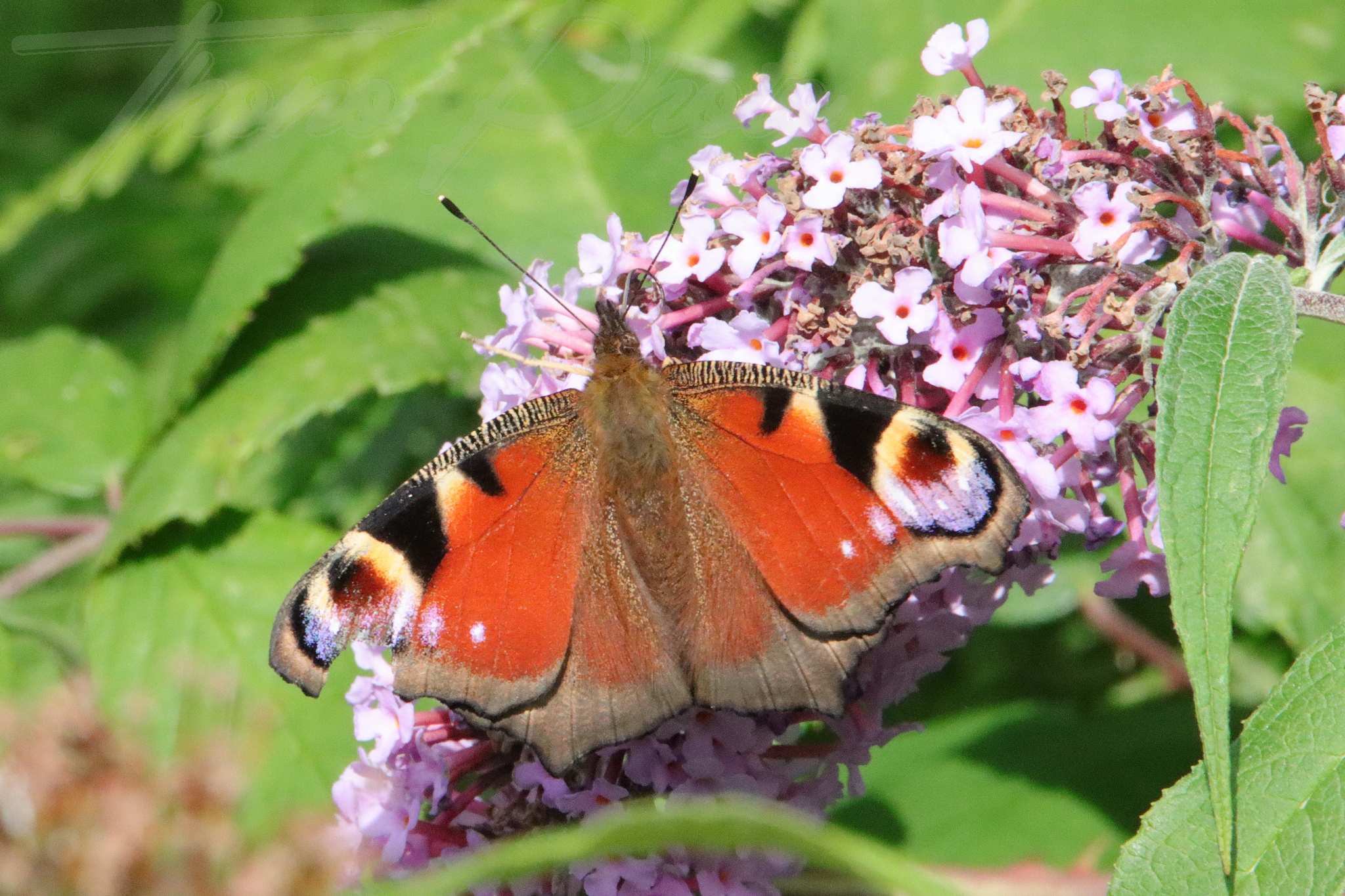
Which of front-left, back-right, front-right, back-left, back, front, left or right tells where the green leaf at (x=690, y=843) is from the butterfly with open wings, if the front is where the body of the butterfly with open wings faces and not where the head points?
back

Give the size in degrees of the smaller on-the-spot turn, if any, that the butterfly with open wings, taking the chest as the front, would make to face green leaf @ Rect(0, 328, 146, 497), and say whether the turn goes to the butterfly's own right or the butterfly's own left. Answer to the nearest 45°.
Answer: approximately 45° to the butterfly's own left

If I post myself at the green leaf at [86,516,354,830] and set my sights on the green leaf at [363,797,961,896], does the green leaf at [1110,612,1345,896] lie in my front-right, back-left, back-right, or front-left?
front-left

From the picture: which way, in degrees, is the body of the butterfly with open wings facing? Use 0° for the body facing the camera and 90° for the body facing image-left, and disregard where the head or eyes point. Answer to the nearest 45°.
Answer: approximately 180°

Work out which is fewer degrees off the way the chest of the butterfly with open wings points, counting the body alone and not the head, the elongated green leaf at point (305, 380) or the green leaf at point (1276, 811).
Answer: the elongated green leaf

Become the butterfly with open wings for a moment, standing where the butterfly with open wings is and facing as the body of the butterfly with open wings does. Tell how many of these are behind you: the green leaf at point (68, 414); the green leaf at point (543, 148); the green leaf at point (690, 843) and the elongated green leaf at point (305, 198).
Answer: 1

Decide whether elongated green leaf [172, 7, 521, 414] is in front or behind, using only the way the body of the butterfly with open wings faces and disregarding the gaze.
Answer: in front

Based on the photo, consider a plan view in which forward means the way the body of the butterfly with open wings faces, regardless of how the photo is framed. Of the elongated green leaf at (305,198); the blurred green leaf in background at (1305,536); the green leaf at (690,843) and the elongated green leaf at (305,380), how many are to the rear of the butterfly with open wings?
1
